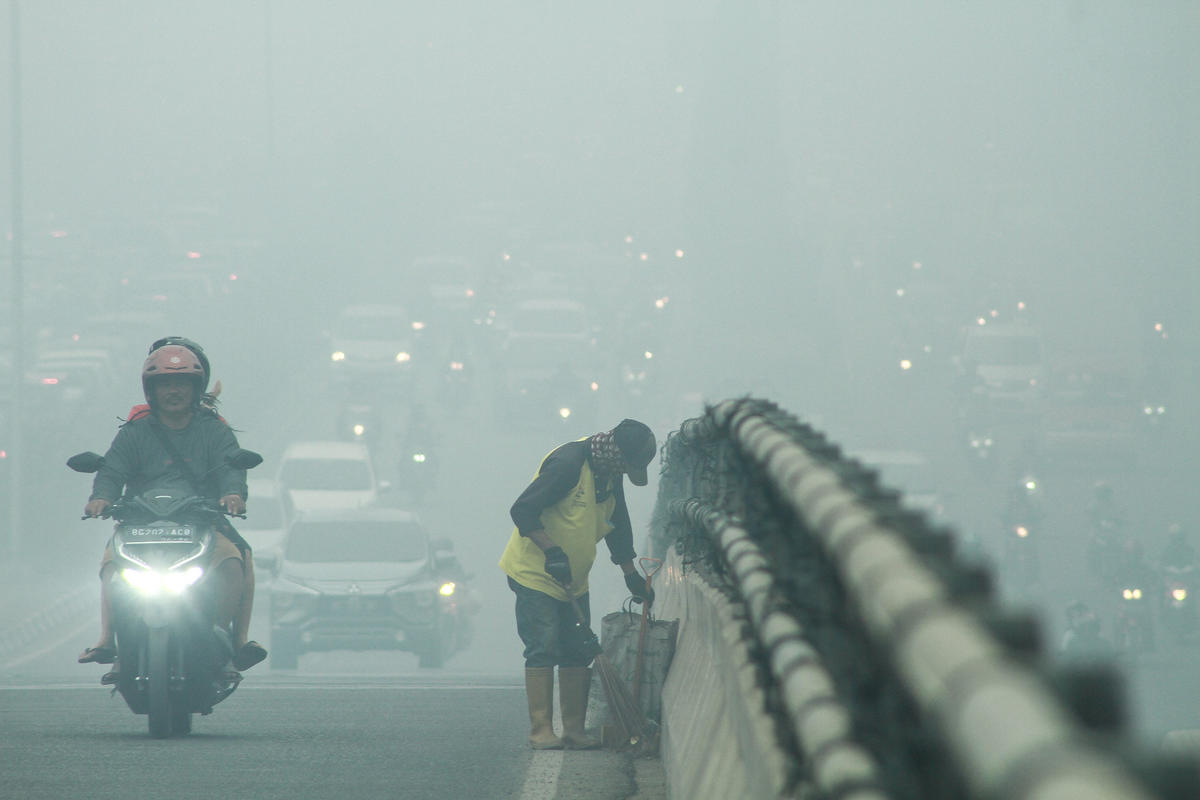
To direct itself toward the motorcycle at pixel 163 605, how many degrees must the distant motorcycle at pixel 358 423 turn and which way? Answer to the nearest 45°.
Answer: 0° — it already faces it

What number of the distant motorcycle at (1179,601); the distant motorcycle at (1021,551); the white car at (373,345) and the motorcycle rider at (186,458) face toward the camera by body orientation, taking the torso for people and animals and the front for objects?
4

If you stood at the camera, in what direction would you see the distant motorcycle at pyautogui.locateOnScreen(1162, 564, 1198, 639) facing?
facing the viewer

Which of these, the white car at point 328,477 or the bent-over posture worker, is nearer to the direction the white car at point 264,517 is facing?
the bent-over posture worker

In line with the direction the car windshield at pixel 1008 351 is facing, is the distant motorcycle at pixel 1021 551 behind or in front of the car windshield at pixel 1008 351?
in front

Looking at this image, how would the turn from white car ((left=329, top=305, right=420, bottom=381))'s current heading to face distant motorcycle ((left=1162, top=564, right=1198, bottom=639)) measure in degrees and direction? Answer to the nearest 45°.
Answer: approximately 45° to its left

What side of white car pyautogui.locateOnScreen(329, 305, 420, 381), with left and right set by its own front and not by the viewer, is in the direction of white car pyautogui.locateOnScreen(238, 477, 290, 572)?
front

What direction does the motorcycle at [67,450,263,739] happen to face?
toward the camera

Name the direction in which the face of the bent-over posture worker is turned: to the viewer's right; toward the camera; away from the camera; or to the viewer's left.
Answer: to the viewer's right

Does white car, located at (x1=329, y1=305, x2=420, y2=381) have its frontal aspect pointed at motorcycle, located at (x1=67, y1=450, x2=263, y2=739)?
yes

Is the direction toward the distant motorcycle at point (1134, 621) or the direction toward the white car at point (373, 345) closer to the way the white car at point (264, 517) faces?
the distant motorcycle

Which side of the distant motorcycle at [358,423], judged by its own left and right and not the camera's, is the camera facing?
front
